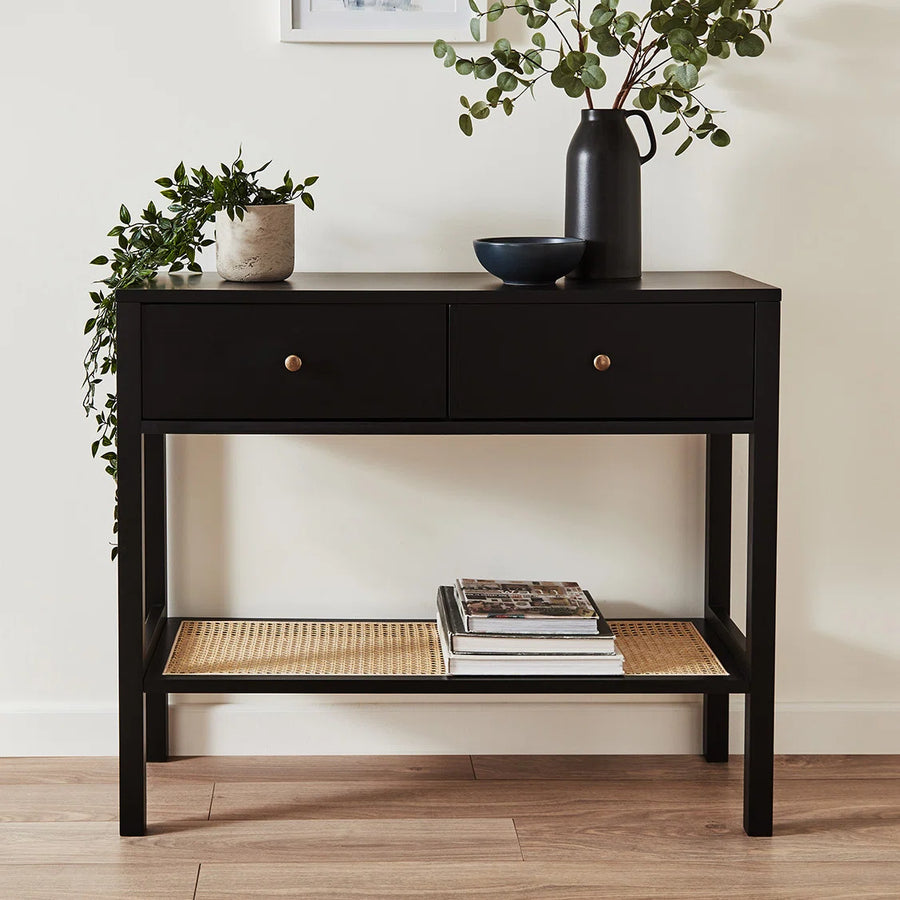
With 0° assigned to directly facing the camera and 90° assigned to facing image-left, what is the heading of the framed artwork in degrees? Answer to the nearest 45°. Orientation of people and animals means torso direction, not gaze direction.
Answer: approximately 0°

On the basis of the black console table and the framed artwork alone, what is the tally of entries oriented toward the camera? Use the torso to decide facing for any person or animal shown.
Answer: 2

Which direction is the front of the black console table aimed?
toward the camera
